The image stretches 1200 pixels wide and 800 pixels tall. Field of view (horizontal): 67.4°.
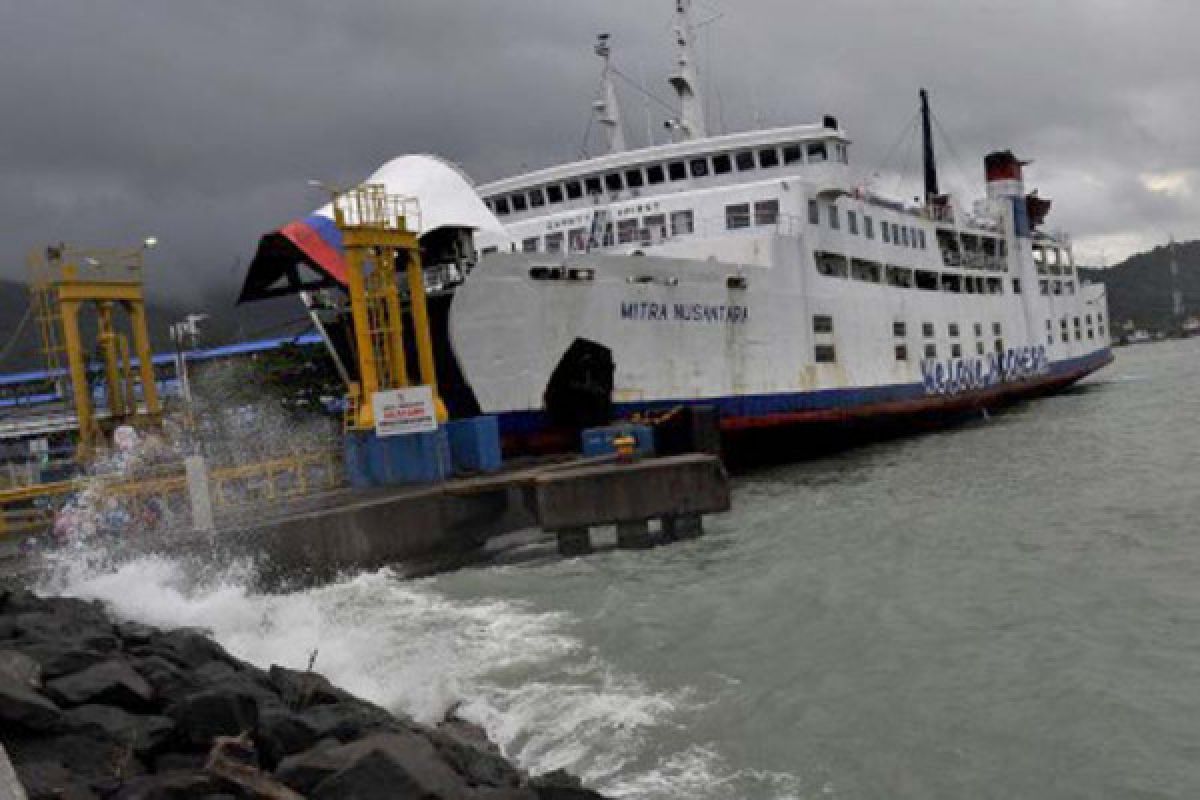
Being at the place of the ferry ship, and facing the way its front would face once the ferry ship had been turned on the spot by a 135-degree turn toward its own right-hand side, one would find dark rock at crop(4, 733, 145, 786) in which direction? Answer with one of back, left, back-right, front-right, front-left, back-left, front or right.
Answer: back

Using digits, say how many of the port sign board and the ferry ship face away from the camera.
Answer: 0

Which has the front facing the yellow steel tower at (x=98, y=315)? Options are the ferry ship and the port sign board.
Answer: the ferry ship

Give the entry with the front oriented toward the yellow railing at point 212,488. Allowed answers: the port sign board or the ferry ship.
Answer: the ferry ship

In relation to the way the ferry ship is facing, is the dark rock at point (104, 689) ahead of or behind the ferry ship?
ahead

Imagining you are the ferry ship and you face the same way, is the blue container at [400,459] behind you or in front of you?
in front

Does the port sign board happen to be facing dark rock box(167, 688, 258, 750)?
yes

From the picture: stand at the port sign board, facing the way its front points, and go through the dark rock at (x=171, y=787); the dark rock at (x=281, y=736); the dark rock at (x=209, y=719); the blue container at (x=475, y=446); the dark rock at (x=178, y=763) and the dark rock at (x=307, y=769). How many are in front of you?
5

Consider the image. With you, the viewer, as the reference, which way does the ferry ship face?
facing the viewer and to the left of the viewer

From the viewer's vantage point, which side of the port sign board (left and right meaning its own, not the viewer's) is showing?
front

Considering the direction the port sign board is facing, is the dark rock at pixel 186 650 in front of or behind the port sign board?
in front

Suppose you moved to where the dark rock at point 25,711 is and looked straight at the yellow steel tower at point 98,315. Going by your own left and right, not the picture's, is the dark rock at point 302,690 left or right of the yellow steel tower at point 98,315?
right

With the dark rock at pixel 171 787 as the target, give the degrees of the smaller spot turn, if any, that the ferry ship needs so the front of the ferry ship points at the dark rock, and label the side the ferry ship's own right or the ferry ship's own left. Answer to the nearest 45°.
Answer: approximately 45° to the ferry ship's own left

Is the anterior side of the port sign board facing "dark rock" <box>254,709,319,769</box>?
yes

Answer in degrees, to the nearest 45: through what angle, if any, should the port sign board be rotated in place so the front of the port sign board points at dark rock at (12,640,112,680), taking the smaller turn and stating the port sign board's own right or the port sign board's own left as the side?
0° — it already faces it

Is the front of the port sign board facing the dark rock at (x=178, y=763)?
yes

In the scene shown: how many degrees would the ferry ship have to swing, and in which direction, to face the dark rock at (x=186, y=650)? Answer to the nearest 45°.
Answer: approximately 45° to its left
